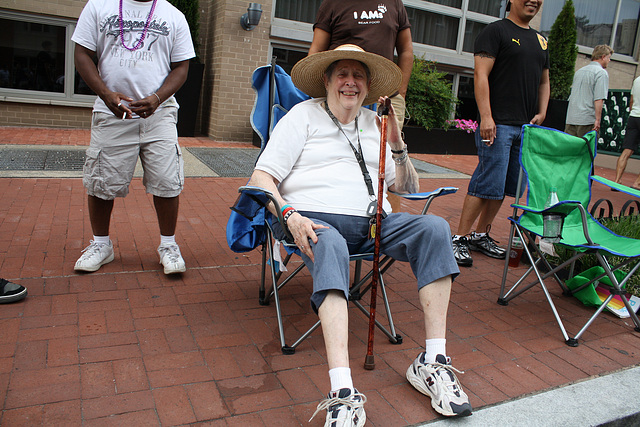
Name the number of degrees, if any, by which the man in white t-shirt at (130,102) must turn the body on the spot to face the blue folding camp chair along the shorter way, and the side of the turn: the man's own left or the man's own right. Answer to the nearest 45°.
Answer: approximately 45° to the man's own left

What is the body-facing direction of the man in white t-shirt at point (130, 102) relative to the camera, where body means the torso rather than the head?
toward the camera

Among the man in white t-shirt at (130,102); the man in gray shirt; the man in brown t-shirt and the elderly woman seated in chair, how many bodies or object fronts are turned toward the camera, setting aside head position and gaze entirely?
3

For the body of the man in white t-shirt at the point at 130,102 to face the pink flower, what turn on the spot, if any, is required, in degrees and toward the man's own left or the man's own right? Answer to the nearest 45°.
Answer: approximately 135° to the man's own left

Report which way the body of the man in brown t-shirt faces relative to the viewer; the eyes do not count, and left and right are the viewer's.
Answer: facing the viewer

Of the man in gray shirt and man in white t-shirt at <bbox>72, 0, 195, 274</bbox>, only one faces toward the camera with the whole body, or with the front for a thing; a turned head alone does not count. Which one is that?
the man in white t-shirt

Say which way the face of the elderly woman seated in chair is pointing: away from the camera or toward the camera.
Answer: toward the camera

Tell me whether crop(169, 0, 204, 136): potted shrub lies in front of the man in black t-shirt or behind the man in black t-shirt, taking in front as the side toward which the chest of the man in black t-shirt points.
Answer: behind

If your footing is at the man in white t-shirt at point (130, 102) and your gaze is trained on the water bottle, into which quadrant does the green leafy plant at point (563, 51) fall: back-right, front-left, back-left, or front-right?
front-left

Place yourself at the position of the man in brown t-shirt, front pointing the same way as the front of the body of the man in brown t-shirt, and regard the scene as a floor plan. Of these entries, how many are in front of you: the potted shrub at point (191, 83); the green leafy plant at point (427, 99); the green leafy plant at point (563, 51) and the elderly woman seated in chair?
1

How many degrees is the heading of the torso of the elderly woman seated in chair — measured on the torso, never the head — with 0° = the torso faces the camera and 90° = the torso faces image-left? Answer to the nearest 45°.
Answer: approximately 0°

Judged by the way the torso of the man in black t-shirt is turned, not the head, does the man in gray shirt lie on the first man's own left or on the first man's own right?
on the first man's own left

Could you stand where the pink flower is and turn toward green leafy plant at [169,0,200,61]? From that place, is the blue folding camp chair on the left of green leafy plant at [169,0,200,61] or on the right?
left
